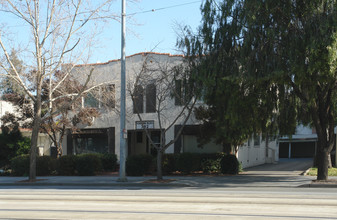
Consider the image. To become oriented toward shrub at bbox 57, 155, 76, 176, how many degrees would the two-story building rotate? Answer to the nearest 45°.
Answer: approximately 45° to its right

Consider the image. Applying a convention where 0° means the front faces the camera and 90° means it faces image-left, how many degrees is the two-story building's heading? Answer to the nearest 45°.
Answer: approximately 0°

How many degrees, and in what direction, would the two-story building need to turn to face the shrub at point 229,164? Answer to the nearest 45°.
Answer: approximately 45° to its left

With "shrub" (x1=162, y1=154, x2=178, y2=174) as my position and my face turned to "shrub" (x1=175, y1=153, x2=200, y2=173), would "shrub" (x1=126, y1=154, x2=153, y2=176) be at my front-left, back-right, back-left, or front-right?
back-right

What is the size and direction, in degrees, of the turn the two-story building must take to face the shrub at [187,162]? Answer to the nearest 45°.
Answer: approximately 45° to its left
